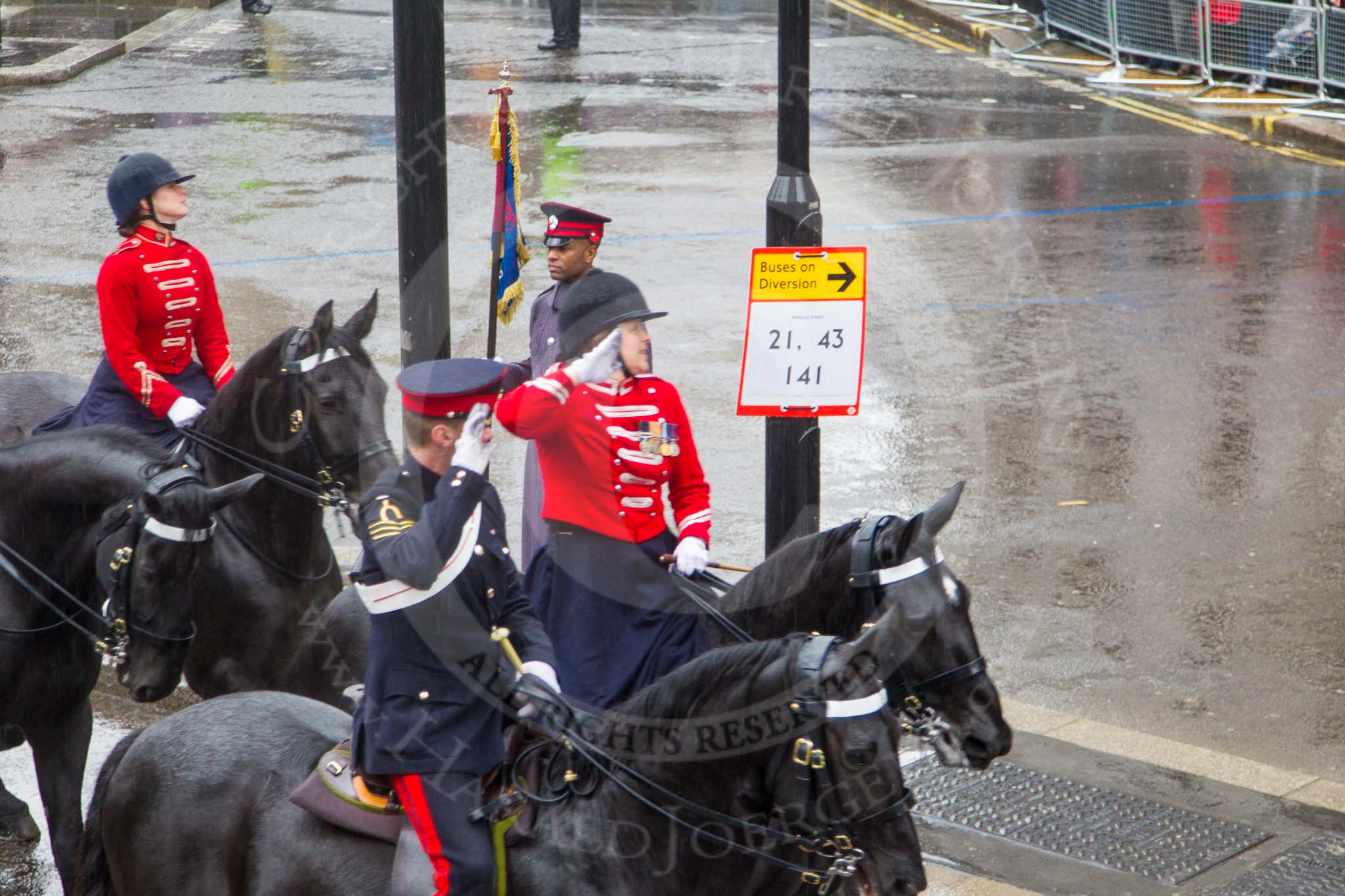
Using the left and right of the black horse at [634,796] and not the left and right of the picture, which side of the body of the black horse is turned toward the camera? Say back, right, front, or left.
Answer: right

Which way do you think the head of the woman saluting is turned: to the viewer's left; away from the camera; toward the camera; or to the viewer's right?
to the viewer's right

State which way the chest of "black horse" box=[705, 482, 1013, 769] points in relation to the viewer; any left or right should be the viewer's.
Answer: facing to the right of the viewer

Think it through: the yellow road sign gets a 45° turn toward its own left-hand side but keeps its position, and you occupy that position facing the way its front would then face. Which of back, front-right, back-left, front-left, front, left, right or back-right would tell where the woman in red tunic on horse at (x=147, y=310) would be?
back-right

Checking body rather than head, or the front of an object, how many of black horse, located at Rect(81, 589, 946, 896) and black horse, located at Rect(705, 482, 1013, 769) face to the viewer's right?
2

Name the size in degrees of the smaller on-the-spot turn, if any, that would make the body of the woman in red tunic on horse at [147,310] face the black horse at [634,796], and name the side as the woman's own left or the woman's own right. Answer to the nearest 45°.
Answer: approximately 45° to the woman's own right

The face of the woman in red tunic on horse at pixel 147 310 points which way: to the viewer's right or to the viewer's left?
to the viewer's right

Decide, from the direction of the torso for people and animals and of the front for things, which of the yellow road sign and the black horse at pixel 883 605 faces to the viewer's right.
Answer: the black horse

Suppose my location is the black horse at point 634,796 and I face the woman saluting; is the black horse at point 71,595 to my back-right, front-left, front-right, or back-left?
front-left

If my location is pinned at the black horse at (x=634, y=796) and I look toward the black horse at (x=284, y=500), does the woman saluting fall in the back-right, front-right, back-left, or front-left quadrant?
front-right

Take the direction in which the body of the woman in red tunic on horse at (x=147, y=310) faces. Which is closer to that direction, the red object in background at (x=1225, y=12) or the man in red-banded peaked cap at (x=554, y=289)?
the man in red-banded peaked cap

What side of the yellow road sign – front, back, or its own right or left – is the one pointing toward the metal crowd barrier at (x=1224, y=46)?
back

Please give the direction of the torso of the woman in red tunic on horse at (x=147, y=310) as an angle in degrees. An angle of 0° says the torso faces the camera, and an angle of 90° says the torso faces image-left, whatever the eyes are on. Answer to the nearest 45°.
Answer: approximately 315°

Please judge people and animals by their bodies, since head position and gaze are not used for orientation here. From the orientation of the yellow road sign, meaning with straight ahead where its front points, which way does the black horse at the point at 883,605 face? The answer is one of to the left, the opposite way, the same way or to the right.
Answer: to the left

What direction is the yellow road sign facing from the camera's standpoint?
toward the camera

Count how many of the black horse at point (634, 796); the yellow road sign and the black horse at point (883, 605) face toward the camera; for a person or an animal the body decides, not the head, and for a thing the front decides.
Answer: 1

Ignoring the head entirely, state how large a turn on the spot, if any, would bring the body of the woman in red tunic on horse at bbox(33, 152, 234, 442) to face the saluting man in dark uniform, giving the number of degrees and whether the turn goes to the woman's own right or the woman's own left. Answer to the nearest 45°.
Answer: approximately 45° to the woman's own right
